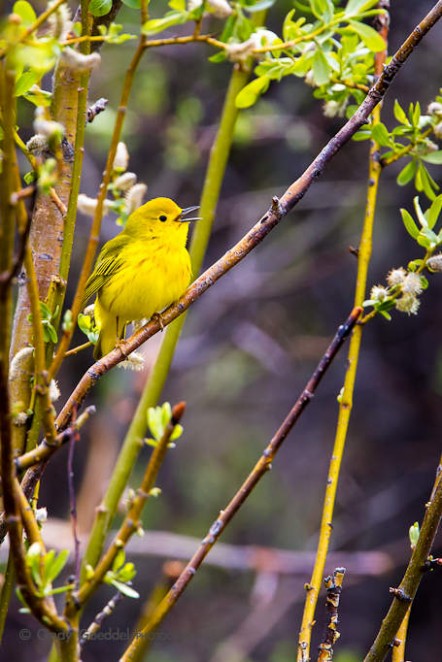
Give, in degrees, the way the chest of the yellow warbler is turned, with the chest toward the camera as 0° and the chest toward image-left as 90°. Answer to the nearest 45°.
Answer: approximately 315°

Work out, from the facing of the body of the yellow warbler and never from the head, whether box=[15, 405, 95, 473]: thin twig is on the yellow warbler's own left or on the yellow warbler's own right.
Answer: on the yellow warbler's own right
